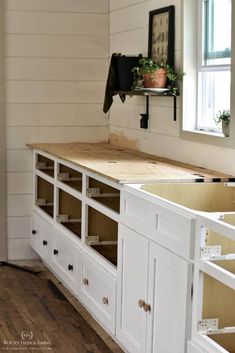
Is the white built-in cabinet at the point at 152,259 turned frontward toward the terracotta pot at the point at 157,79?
no

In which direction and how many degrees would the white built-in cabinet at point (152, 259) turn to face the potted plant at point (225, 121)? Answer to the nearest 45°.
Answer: approximately 180°

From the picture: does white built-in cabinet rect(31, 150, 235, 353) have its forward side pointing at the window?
no

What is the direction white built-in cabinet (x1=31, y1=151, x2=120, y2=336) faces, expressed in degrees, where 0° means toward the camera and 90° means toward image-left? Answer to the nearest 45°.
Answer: approximately 45°

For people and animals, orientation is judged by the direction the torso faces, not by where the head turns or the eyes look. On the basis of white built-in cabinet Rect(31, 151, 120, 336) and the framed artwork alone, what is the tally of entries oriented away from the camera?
0

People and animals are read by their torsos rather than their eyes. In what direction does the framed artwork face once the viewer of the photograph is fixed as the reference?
facing the viewer and to the left of the viewer

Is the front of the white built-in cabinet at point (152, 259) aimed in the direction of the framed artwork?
no

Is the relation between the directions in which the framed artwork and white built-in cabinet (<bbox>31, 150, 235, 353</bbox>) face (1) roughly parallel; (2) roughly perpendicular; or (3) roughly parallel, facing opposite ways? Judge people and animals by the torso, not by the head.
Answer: roughly parallel

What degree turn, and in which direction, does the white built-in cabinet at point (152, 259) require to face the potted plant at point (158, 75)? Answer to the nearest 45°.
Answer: approximately 135° to its right

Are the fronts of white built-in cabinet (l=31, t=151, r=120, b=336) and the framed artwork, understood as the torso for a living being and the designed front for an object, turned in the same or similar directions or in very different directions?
same or similar directions
